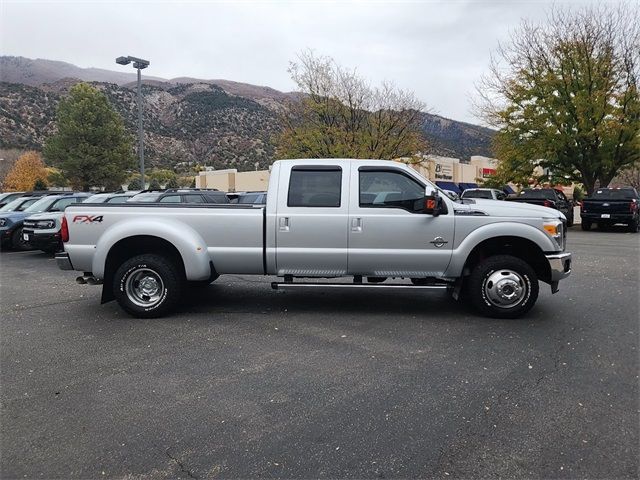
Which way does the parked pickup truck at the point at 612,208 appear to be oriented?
away from the camera

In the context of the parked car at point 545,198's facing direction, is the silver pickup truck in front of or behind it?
behind

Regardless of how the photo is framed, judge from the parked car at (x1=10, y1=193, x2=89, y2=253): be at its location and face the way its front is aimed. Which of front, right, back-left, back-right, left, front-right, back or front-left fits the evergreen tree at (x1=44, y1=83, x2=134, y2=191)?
back-right

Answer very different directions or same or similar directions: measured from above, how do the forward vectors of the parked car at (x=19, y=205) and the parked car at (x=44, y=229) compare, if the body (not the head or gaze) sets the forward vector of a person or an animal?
same or similar directions

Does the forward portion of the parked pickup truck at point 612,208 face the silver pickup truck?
no

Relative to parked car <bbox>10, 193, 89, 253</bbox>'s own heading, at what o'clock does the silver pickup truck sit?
The silver pickup truck is roughly at 10 o'clock from the parked car.

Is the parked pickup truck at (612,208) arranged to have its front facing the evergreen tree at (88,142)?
no

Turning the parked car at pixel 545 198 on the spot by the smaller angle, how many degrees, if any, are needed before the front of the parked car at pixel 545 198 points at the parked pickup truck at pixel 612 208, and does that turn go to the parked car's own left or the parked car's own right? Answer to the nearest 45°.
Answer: approximately 45° to the parked car's own right

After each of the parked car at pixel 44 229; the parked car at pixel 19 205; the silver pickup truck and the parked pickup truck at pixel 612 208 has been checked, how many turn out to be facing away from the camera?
1

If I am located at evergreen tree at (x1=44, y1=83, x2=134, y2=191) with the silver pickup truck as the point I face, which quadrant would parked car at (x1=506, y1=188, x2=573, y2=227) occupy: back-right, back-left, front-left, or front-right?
front-left

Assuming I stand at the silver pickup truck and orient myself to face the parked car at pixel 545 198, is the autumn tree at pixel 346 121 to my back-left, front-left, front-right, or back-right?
front-left

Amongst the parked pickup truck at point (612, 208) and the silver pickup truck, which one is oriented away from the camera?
the parked pickup truck

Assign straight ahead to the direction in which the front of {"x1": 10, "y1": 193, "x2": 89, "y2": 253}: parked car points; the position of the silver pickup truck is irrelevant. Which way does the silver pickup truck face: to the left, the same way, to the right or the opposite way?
to the left
